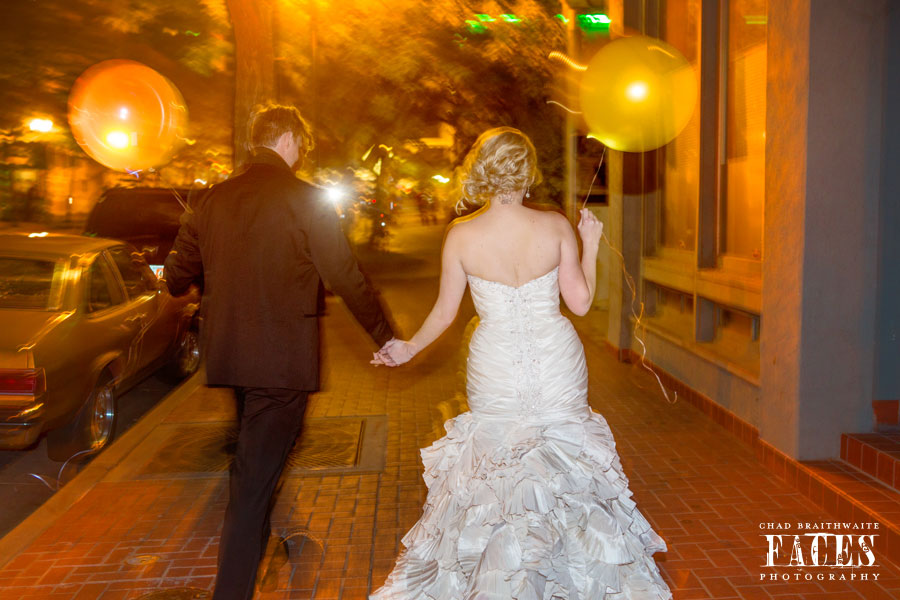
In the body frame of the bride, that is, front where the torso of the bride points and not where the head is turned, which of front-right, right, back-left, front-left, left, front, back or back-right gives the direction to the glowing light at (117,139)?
front-left

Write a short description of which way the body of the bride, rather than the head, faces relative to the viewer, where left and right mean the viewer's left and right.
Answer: facing away from the viewer

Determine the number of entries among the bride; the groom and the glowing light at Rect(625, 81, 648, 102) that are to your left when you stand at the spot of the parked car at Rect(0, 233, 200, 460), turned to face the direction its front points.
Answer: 0

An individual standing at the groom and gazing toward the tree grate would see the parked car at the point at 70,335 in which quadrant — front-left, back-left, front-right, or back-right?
front-left

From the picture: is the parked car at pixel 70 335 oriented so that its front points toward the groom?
no

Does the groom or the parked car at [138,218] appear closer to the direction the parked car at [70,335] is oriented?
the parked car

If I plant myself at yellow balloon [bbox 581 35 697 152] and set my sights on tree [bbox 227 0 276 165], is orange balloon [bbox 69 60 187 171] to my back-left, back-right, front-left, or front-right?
front-left

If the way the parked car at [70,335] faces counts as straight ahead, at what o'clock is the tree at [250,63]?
The tree is roughly at 12 o'clock from the parked car.

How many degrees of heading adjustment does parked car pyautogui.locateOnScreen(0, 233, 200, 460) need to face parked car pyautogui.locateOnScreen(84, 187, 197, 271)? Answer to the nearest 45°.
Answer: approximately 45° to its left

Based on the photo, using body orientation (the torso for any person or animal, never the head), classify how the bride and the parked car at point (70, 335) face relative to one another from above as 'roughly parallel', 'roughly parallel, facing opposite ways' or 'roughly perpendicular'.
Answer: roughly parallel

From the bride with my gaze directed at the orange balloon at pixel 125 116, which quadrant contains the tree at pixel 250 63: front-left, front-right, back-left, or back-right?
front-right

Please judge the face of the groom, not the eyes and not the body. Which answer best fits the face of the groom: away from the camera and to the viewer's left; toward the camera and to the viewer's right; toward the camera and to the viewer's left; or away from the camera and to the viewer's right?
away from the camera and to the viewer's right

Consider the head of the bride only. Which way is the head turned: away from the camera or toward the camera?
away from the camera

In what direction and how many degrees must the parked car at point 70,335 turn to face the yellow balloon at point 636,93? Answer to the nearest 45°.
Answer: approximately 90° to its right

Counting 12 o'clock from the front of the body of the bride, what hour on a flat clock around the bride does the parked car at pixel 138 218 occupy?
The parked car is roughly at 11 o'clock from the bride.

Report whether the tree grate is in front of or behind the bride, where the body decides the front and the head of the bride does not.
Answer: in front

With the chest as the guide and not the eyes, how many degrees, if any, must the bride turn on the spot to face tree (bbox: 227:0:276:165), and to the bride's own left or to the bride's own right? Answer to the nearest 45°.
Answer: approximately 45° to the bride's own left

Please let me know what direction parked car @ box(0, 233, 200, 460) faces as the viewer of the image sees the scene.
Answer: facing away from the viewer and to the right of the viewer

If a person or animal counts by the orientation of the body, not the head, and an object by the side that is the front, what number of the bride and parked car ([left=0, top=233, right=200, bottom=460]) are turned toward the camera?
0

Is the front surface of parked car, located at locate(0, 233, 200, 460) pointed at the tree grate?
no
